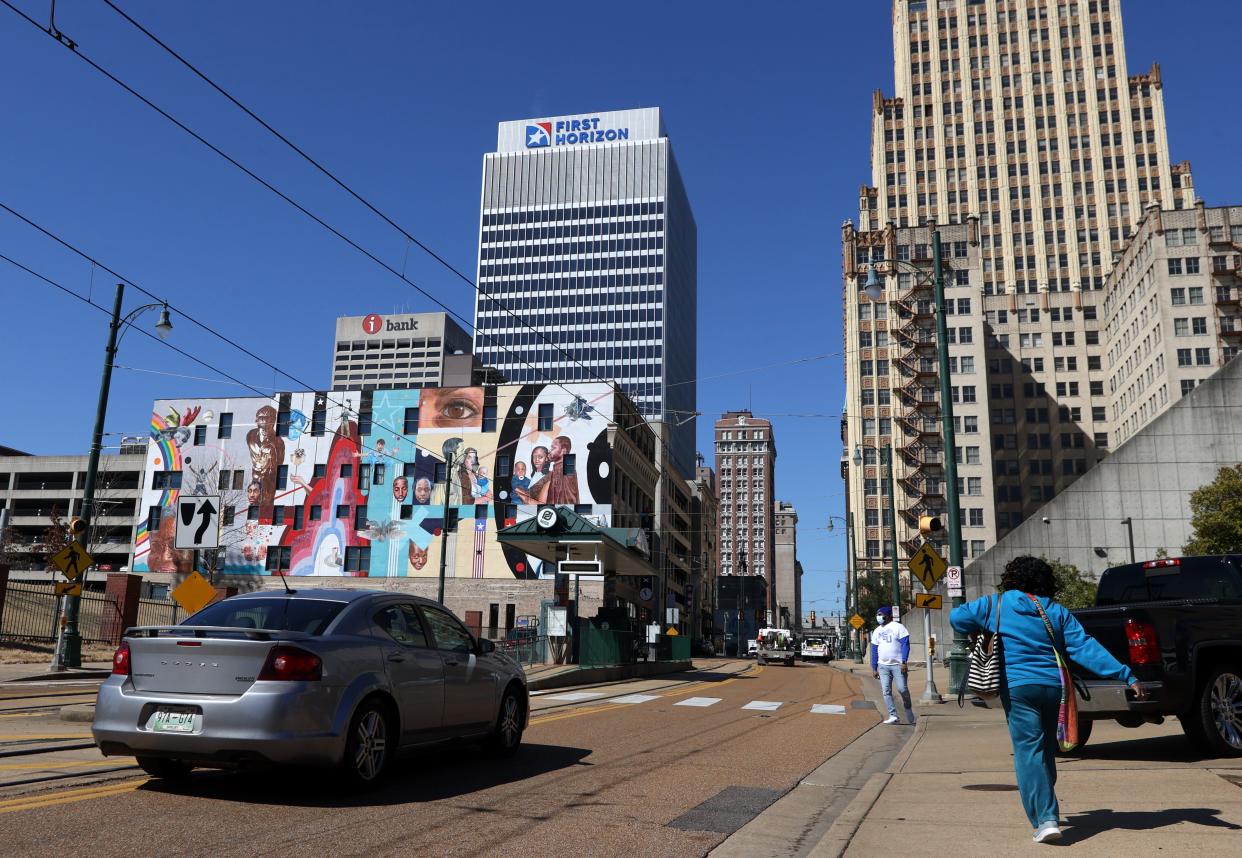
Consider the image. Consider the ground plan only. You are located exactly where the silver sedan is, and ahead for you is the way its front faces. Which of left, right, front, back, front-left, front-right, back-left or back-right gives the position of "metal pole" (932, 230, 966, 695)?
front

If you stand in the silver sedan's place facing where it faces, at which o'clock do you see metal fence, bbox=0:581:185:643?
The metal fence is roughly at 10 o'clock from the silver sedan.

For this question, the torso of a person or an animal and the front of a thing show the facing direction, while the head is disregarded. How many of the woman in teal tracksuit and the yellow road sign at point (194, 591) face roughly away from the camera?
1

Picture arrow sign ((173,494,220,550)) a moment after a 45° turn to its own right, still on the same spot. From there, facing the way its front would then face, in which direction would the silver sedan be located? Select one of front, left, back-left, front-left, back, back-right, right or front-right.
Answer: front-left

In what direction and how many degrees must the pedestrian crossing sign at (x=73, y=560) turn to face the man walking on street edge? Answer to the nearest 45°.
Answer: approximately 45° to its left

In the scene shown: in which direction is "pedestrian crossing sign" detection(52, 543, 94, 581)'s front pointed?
toward the camera

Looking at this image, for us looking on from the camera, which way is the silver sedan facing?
facing away from the viewer and to the right of the viewer

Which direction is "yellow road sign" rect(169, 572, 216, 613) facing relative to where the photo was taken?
toward the camera

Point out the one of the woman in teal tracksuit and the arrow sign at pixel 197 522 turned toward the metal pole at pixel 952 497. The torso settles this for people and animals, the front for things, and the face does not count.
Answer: the woman in teal tracksuit

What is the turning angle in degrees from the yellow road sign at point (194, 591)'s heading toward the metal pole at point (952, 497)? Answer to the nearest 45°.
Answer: approximately 90° to its left

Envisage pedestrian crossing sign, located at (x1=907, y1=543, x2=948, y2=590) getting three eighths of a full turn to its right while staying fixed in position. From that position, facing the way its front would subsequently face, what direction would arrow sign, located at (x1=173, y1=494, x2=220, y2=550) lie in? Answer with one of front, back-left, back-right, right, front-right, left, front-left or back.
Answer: left

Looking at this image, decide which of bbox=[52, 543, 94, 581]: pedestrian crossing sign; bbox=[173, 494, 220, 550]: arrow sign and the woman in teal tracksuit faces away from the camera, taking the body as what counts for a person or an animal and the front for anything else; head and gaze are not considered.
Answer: the woman in teal tracksuit

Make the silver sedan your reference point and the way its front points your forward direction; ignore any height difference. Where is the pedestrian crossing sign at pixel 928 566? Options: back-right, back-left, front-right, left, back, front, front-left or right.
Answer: front

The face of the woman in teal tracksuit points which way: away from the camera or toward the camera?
away from the camera

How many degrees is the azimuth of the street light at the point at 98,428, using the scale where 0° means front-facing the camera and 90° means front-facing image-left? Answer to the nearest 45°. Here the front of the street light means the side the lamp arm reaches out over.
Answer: approximately 270°
